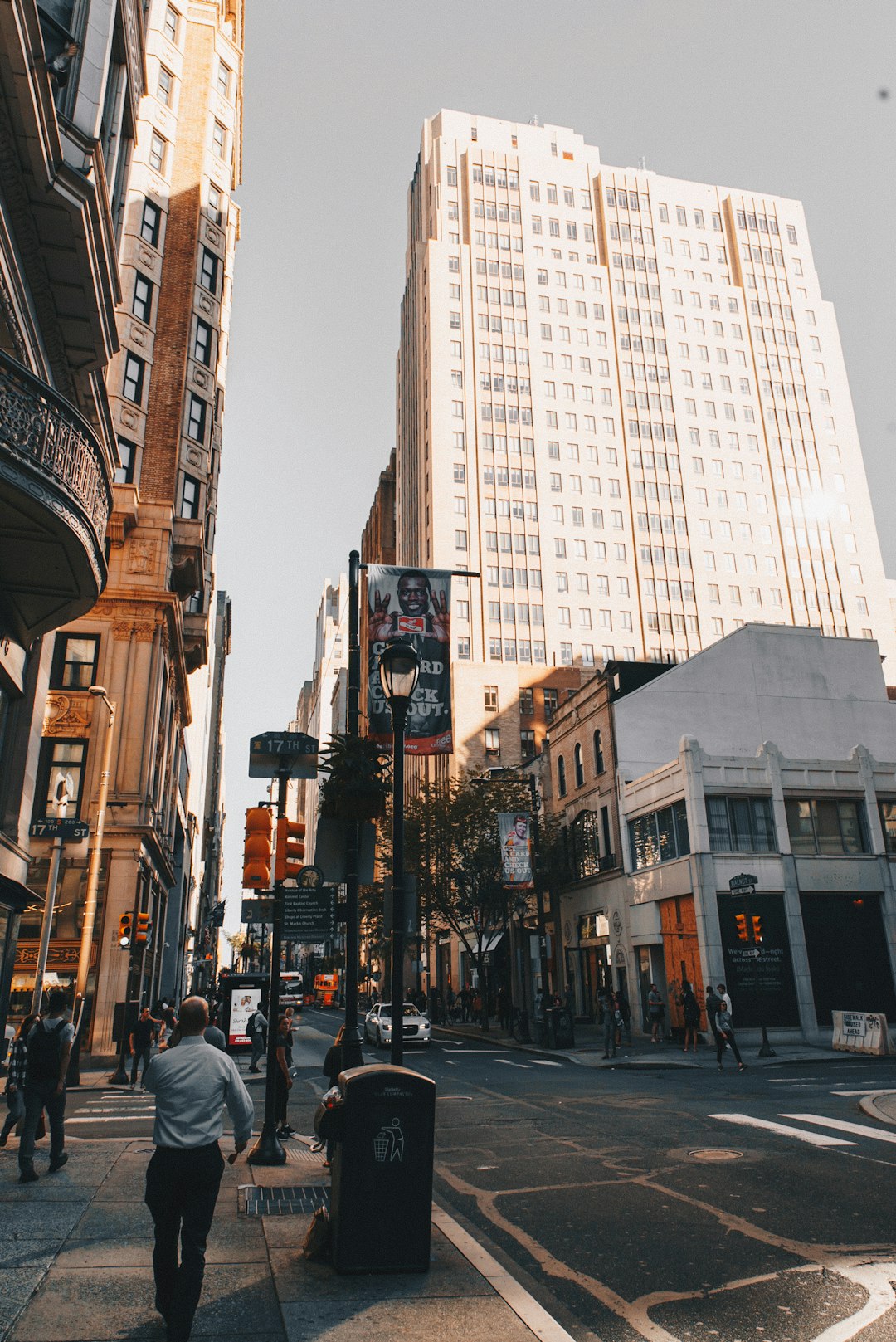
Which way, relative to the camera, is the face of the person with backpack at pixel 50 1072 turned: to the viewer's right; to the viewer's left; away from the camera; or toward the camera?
away from the camera

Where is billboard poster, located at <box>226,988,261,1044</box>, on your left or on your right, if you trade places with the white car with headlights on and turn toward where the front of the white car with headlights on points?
on your right

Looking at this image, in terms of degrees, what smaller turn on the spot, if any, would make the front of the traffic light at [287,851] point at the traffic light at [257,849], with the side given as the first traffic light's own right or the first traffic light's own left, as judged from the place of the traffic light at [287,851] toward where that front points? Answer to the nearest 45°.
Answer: approximately 135° to the first traffic light's own right

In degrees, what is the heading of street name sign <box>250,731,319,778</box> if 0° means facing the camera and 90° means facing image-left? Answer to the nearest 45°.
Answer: approximately 0°

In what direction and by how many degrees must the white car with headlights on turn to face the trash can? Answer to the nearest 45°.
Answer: approximately 45° to its right

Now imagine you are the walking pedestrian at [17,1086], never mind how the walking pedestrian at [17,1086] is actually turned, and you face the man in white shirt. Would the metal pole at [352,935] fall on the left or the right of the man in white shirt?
left

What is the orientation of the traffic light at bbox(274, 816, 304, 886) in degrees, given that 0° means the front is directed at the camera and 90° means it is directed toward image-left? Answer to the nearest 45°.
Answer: approximately 270°

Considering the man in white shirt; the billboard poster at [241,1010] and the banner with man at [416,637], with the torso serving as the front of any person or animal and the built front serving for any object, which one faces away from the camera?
the man in white shirt

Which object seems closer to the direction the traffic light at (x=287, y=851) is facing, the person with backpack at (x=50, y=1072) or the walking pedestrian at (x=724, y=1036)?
the walking pedestrian

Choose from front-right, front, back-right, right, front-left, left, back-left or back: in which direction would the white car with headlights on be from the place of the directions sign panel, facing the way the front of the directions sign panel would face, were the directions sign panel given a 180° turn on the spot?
front

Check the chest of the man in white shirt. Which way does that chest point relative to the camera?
away from the camera

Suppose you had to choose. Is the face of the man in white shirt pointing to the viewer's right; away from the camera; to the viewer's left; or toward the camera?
away from the camera
